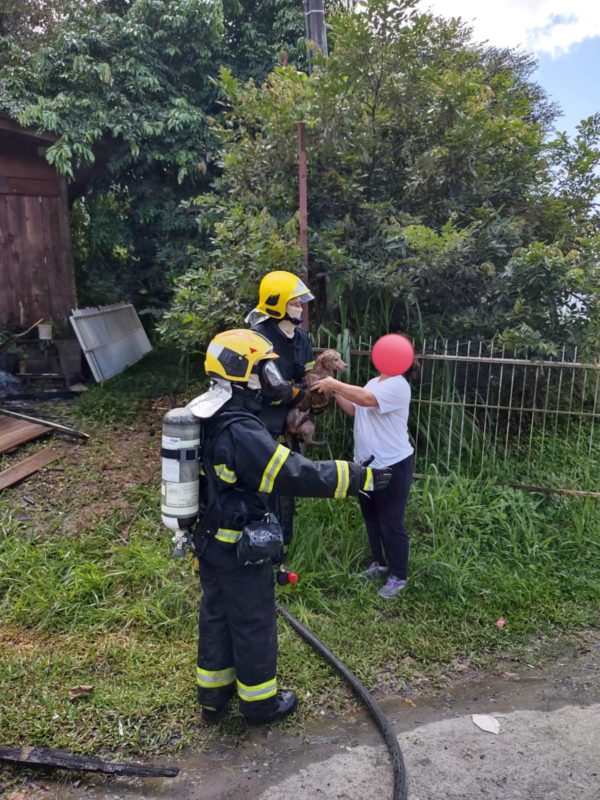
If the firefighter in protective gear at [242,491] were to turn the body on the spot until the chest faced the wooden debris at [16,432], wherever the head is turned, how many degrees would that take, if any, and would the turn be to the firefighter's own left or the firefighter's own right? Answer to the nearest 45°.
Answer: approximately 135° to the firefighter's own left

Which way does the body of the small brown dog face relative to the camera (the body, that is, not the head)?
to the viewer's right

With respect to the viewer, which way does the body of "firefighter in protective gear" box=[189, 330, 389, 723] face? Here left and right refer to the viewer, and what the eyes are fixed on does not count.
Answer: facing to the right of the viewer

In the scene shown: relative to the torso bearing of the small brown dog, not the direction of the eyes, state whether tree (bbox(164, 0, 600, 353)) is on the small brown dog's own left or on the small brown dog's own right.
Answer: on the small brown dog's own left

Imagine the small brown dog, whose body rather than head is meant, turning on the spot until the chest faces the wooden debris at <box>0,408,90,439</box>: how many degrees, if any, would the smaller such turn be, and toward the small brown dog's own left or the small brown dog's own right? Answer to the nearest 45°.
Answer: approximately 135° to the small brown dog's own left

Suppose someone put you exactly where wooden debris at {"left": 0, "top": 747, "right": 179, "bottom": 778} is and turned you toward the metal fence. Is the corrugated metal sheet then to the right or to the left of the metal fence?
left

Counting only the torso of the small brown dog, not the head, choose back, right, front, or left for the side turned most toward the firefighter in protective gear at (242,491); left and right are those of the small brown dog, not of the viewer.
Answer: right
